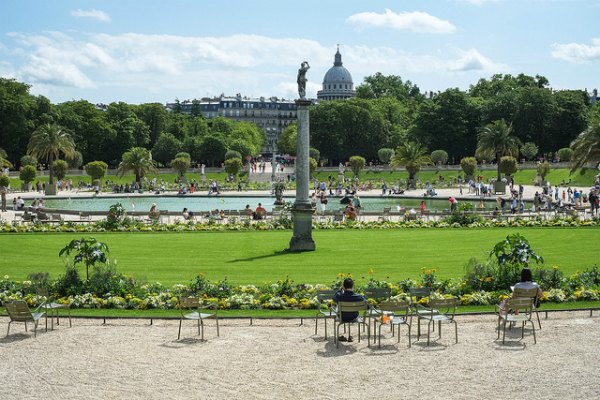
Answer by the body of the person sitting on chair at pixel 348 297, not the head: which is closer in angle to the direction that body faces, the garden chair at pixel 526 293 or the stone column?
the stone column

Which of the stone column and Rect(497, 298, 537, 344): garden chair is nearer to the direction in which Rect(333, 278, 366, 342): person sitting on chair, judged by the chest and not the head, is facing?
the stone column

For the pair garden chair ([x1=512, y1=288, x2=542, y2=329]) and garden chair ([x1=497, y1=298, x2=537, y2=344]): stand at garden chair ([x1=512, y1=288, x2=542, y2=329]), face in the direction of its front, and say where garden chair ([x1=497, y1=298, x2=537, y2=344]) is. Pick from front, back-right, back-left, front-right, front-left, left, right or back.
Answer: back

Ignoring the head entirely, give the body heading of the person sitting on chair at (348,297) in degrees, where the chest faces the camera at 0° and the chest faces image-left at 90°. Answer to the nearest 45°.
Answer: approximately 180°

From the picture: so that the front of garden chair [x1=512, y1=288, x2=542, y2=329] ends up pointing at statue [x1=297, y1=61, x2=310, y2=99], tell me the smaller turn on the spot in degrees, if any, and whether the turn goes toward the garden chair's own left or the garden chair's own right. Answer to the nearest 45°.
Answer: approximately 45° to the garden chair's own left

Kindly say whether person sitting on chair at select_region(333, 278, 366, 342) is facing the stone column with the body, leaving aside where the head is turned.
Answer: yes

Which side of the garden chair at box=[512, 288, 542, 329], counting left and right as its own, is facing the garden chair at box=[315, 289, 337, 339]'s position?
left

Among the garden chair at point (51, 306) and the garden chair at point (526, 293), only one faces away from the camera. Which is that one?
the garden chair at point (526, 293)

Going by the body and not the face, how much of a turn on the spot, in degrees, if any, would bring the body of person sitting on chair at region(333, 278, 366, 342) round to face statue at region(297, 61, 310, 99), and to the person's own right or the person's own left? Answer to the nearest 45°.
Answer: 0° — they already face it

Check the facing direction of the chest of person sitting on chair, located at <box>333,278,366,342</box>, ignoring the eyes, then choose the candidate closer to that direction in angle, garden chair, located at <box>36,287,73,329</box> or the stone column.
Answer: the stone column
